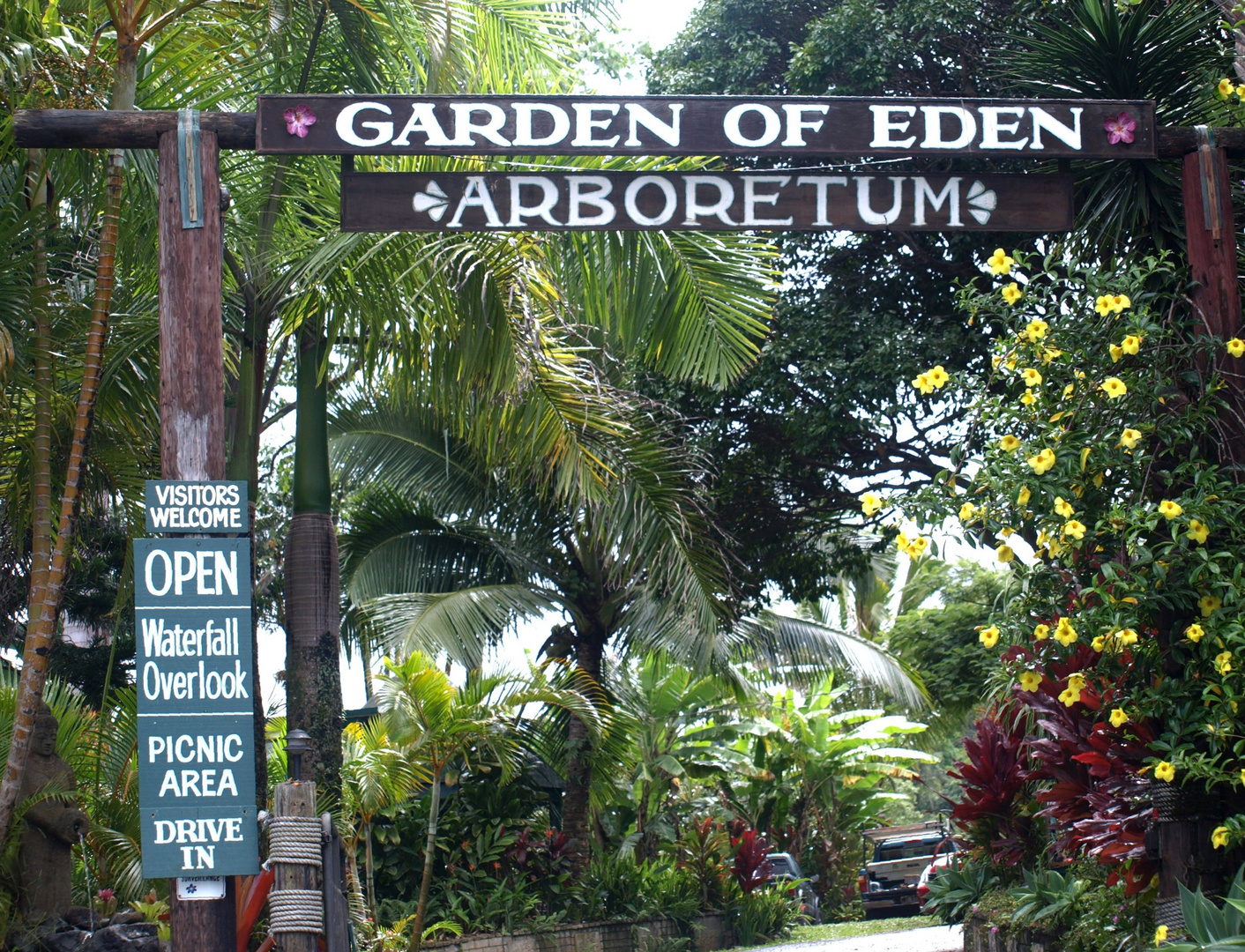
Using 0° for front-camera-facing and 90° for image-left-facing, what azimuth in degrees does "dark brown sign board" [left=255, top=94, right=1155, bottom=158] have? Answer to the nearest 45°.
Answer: approximately 0°

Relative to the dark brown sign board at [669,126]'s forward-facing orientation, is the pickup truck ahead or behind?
behind

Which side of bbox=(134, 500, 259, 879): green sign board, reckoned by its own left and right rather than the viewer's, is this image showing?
front

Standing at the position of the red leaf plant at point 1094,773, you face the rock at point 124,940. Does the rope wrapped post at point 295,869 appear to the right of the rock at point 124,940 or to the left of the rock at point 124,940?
left

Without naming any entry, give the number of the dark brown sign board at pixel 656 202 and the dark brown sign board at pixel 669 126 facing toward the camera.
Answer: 2

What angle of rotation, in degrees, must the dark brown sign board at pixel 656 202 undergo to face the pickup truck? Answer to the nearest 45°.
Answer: approximately 180°

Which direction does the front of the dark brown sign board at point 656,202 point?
toward the camera

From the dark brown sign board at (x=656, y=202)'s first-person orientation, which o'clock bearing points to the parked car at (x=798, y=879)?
The parked car is roughly at 6 o'clock from the dark brown sign board.
